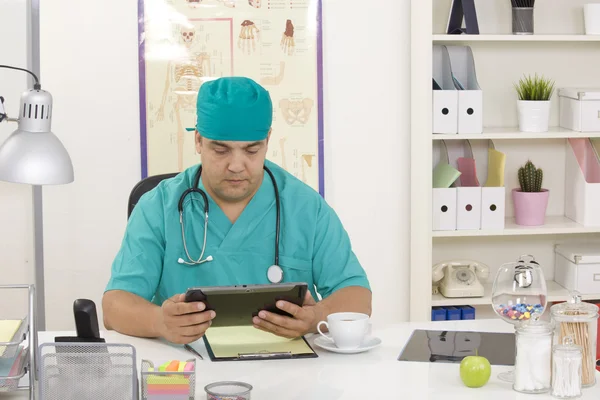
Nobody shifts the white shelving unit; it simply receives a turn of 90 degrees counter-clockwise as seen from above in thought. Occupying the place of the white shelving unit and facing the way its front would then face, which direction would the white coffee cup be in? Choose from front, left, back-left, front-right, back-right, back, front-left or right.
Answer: right

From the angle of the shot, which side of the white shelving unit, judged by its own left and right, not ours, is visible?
front

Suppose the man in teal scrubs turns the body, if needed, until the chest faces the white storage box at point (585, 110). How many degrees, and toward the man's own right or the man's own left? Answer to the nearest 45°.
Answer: approximately 135° to the man's own left

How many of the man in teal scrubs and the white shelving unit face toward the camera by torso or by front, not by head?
2

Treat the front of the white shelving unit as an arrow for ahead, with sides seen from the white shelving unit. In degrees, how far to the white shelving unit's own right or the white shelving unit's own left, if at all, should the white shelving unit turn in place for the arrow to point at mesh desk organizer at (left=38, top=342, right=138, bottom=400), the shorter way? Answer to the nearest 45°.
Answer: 0° — it already faces it

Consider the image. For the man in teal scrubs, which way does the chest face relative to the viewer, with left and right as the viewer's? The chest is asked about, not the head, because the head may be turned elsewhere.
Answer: facing the viewer

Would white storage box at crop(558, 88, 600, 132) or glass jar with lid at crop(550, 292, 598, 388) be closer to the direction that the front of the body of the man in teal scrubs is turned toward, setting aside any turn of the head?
the glass jar with lid

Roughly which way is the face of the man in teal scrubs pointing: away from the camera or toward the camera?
toward the camera

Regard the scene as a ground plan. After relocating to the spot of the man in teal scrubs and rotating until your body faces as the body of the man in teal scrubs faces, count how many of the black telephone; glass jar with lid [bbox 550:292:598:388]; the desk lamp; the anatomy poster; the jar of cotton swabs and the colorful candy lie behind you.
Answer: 1

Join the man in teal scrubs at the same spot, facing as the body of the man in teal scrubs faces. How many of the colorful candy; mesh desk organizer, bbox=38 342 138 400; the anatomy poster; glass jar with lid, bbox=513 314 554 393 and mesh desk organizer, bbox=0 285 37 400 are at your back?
1

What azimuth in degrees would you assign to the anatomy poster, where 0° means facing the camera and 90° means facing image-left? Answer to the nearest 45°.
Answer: approximately 0°

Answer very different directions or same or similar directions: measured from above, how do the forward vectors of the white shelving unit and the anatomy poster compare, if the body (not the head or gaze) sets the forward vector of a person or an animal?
same or similar directions

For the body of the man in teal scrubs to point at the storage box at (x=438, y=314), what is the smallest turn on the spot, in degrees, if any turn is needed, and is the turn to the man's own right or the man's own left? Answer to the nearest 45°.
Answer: approximately 135° to the man's own left

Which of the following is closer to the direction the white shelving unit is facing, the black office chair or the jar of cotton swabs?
the jar of cotton swabs

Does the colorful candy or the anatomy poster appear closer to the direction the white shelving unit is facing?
the colorful candy
